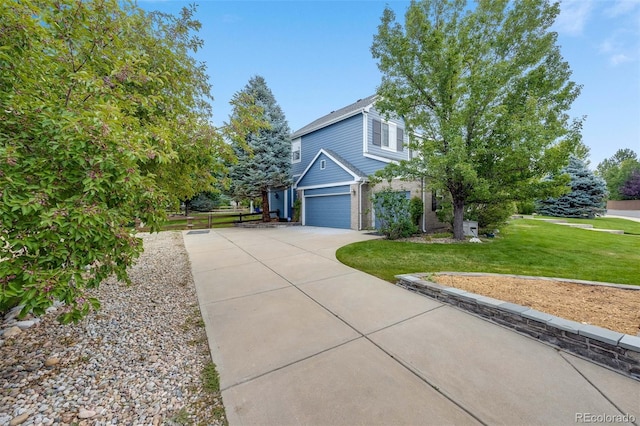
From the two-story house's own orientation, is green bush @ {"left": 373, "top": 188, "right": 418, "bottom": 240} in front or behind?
in front

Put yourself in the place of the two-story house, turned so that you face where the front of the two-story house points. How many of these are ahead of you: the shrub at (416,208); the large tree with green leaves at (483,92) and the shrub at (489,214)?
3

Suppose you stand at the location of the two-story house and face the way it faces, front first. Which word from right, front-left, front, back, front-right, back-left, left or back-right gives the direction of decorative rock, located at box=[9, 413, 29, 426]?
front-right

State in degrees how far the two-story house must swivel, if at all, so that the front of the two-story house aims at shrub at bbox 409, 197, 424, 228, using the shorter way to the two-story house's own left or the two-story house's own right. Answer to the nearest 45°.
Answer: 0° — it already faces it

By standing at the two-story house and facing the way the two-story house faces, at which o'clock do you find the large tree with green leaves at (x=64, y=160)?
The large tree with green leaves is roughly at 2 o'clock from the two-story house.
